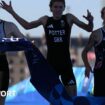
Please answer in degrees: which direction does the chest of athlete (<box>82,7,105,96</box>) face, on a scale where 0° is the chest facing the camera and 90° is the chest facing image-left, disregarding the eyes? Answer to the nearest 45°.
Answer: approximately 0°

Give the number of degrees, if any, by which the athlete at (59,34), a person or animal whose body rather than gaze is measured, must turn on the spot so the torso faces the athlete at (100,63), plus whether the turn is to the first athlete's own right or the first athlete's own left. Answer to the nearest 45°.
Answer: approximately 45° to the first athlete's own left

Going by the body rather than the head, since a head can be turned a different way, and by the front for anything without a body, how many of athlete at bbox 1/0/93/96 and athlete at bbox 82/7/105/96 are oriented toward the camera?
2

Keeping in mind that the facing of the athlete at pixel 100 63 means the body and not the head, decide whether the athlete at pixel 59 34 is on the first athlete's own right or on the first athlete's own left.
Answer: on the first athlete's own right

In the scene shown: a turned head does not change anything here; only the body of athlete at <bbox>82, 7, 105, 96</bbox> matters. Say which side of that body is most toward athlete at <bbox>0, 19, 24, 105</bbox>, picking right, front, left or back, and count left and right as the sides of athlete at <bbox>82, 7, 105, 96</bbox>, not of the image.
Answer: right

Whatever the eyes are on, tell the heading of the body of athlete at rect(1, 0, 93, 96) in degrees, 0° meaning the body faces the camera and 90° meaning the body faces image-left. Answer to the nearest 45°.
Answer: approximately 0°

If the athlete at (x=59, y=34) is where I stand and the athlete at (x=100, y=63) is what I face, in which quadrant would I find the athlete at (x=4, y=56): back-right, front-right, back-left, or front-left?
back-right

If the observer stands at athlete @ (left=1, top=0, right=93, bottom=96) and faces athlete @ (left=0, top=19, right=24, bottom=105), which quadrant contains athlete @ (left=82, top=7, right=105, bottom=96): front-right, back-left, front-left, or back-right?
back-left
